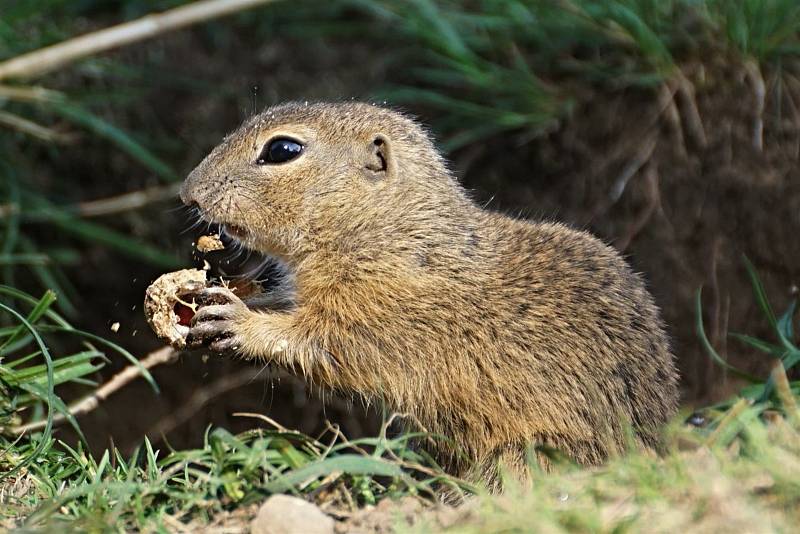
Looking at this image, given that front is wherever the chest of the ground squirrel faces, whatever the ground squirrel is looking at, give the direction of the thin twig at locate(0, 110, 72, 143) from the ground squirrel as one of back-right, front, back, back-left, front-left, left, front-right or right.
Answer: front-right

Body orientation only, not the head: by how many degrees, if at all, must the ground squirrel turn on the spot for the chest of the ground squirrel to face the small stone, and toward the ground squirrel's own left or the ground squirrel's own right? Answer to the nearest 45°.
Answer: approximately 90° to the ground squirrel's own left

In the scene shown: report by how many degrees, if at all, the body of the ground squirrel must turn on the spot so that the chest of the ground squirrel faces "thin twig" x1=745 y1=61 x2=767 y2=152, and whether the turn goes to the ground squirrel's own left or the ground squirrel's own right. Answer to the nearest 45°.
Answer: approximately 135° to the ground squirrel's own right

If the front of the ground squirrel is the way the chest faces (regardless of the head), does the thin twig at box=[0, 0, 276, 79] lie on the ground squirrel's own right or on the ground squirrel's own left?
on the ground squirrel's own right

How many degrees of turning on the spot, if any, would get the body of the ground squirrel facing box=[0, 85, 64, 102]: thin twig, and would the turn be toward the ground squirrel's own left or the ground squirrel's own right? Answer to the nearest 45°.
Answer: approximately 45° to the ground squirrel's own right

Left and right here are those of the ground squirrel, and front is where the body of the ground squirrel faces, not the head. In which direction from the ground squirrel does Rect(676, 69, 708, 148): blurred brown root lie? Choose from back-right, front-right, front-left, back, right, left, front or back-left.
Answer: back-right

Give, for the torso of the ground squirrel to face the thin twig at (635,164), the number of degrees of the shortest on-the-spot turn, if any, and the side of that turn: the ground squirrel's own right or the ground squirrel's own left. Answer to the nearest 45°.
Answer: approximately 135° to the ground squirrel's own right

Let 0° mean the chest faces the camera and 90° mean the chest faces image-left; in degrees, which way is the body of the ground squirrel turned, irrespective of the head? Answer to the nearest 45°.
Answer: approximately 90°

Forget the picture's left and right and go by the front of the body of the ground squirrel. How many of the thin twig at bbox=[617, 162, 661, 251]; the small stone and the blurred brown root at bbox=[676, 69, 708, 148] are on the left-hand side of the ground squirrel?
1

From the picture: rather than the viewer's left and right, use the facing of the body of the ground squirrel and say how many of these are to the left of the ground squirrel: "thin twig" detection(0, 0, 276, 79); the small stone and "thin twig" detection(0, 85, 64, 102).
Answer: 1

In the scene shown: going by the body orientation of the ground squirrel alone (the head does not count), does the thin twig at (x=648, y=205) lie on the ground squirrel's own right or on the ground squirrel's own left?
on the ground squirrel's own right
